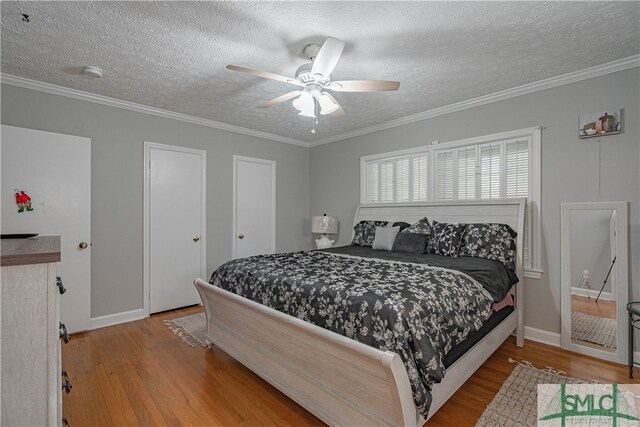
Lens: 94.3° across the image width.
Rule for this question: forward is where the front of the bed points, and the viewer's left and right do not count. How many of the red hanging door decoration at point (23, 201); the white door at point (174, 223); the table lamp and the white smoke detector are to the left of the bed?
0

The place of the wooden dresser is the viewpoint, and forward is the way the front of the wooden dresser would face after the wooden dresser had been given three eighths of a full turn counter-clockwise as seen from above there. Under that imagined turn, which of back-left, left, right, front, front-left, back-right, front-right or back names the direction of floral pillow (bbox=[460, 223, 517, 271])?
back-right

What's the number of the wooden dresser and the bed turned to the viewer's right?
1

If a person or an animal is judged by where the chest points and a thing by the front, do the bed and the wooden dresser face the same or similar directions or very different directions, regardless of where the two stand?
very different directions

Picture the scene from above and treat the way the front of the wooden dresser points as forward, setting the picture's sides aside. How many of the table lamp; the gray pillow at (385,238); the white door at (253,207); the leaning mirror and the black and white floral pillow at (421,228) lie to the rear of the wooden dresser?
0

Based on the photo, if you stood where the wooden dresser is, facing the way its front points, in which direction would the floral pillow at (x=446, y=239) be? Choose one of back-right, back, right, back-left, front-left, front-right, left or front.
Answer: front

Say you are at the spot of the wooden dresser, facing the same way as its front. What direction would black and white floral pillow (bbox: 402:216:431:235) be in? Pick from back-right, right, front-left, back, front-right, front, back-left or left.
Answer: front

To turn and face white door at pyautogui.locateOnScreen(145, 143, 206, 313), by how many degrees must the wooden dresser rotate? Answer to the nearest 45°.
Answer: approximately 45° to its left

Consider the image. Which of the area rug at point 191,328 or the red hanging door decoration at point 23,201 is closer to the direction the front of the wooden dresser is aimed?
the area rug

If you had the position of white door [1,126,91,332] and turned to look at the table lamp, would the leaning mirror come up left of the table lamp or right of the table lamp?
right

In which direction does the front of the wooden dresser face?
to the viewer's right

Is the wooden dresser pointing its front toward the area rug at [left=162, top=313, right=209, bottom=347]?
no

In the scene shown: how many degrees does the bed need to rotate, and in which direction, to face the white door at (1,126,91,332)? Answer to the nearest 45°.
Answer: approximately 45° to its right

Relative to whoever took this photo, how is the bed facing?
facing the viewer and to the left of the viewer

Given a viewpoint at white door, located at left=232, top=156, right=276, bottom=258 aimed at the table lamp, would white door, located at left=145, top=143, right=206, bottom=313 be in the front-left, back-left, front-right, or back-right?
back-right
